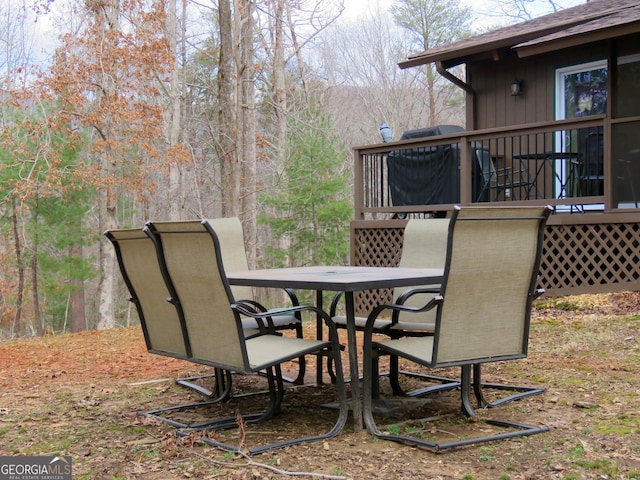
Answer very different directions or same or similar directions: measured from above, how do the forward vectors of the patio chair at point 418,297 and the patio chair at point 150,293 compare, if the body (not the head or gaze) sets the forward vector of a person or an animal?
very different directions

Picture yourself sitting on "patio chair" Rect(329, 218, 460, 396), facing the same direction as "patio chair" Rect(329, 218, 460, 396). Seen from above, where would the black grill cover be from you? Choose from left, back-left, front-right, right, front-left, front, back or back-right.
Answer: back-right

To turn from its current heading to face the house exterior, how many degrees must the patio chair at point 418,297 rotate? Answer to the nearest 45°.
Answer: approximately 135° to its right

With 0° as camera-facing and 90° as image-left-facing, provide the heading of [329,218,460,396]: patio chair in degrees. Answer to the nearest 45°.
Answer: approximately 45°

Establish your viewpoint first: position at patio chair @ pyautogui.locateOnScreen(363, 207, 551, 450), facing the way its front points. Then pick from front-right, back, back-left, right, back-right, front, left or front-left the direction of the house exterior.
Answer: front-right

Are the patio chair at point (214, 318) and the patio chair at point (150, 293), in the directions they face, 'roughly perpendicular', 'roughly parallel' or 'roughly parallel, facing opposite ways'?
roughly parallel

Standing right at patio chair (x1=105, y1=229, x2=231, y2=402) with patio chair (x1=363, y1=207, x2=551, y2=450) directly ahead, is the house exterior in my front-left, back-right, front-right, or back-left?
front-left

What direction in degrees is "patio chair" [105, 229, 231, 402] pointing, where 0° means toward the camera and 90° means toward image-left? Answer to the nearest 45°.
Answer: approximately 225°

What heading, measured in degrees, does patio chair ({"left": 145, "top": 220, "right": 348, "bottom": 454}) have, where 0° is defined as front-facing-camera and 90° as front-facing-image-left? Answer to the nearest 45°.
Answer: approximately 225°

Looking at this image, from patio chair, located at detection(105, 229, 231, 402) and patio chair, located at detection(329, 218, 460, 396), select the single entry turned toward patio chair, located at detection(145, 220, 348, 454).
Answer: patio chair, located at detection(329, 218, 460, 396)

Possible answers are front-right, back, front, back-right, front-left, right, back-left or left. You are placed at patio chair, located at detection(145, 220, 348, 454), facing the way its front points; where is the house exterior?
front

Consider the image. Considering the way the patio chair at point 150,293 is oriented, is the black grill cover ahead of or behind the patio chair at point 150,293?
ahead

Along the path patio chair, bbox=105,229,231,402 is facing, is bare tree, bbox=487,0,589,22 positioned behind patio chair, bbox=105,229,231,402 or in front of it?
in front

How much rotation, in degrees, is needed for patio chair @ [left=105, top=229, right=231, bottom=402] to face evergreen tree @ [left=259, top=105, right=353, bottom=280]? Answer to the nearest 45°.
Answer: approximately 45° to its left

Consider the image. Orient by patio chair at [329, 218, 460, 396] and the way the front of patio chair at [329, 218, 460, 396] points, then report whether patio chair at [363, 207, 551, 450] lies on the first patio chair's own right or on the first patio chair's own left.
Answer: on the first patio chair's own left

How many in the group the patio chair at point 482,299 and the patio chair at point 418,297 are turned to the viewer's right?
0

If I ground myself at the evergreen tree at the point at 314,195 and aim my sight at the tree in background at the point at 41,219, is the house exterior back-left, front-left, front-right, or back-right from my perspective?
back-left

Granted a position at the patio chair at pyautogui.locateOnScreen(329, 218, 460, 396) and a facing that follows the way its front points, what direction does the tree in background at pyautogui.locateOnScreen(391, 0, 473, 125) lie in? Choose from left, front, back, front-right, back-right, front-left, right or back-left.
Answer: back-right

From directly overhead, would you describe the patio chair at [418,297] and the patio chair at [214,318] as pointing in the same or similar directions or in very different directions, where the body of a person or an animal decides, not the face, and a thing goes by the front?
very different directions

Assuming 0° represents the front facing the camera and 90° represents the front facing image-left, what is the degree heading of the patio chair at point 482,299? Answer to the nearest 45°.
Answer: approximately 135°

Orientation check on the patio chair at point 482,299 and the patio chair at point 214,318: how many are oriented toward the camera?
0

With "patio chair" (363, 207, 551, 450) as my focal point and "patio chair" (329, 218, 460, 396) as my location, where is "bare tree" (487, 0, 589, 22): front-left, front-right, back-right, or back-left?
back-left

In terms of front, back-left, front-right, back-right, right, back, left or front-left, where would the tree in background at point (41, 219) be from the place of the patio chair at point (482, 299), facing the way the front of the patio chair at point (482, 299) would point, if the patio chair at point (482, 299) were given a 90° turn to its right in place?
left
